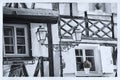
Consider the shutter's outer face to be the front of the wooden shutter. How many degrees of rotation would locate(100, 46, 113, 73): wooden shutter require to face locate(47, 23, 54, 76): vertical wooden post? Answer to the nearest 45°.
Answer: approximately 90° to its right

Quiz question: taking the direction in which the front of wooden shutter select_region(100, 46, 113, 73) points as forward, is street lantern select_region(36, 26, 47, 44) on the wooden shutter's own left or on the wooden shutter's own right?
on the wooden shutter's own right

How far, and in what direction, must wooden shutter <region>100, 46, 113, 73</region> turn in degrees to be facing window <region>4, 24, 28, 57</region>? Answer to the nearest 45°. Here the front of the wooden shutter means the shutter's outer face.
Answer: approximately 90° to its right

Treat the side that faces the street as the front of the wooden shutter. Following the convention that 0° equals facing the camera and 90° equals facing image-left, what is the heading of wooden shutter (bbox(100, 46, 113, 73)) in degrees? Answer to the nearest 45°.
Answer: approximately 0°
